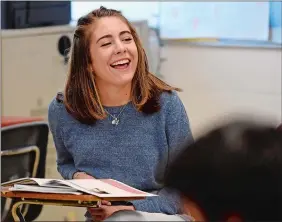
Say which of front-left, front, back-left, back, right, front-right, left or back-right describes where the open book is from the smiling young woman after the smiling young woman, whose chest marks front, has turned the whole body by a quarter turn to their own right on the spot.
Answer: left

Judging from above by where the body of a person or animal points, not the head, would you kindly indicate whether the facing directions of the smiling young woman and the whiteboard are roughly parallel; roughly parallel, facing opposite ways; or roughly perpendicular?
roughly parallel

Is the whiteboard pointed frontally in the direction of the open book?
yes

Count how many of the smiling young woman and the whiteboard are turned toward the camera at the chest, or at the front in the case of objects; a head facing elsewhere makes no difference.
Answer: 2

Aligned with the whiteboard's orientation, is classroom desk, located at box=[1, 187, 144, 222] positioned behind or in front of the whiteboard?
in front

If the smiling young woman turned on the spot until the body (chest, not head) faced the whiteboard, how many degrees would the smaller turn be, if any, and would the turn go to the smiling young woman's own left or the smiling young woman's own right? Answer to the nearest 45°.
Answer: approximately 180°

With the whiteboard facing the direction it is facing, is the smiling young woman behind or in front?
in front

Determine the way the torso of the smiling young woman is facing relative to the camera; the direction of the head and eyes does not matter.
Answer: toward the camera
